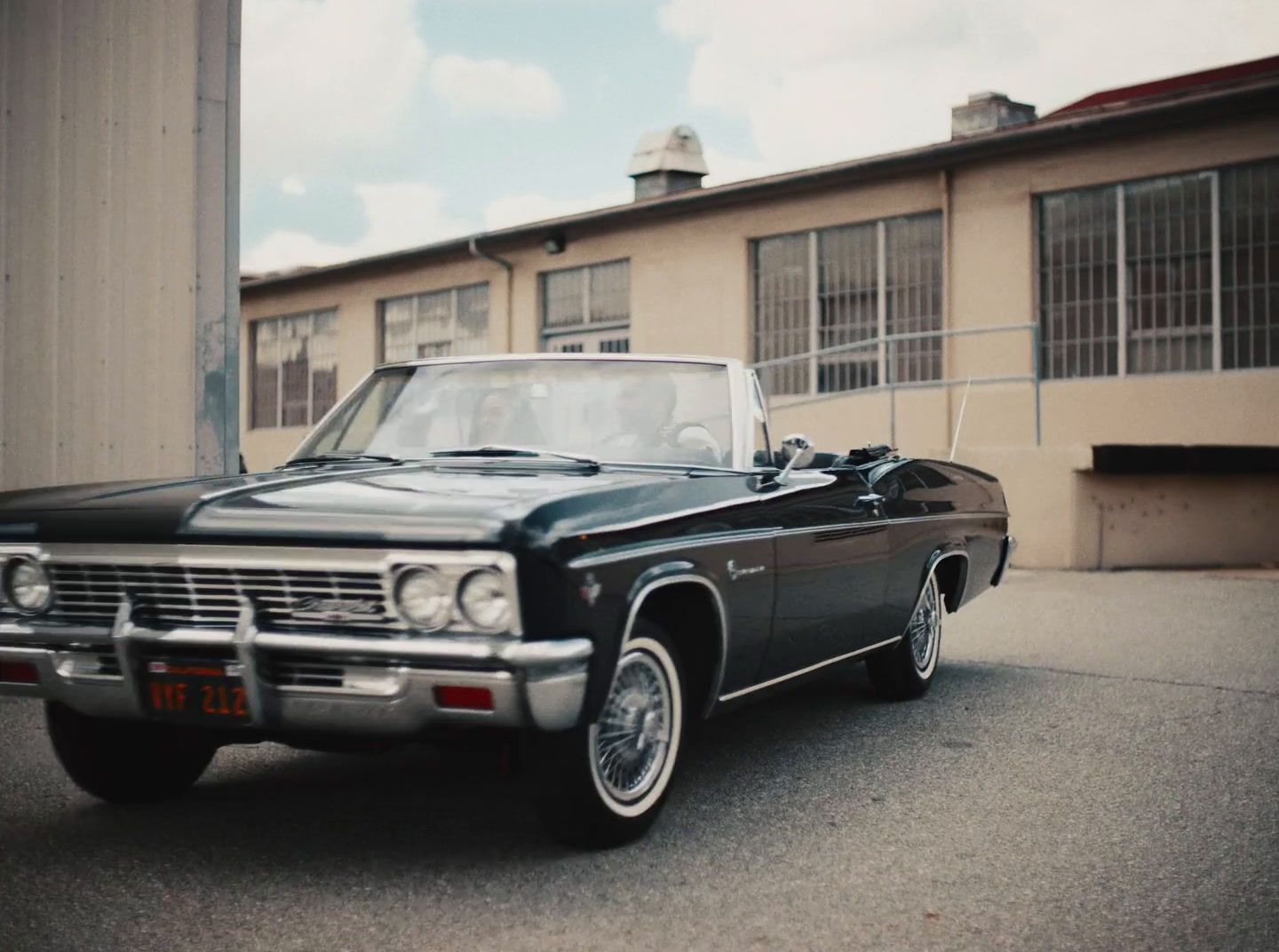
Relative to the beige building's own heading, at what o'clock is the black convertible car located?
The black convertible car is roughly at 11 o'clock from the beige building.

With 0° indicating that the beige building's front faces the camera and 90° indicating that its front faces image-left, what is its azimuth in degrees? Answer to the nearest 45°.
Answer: approximately 45°

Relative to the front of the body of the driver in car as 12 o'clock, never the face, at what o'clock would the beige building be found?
The beige building is roughly at 5 o'clock from the driver in car.

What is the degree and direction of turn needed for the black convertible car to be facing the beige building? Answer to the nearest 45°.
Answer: approximately 180°

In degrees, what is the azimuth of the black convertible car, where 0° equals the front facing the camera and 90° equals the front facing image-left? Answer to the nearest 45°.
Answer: approximately 45°

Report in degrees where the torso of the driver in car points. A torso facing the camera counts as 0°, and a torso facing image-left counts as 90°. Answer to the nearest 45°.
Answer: approximately 45°
